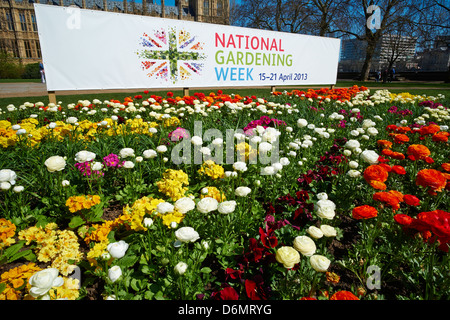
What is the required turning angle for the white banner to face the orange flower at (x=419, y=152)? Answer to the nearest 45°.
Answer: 0° — it already faces it

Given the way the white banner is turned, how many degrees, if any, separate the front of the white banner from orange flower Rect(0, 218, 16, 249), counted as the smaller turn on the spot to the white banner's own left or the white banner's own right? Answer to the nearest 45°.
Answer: approximately 45° to the white banner's own right

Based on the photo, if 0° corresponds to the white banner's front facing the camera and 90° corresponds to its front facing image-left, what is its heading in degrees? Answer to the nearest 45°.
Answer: approximately 315°

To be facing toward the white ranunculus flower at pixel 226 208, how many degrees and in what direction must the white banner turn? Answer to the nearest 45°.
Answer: approximately 45° to its right

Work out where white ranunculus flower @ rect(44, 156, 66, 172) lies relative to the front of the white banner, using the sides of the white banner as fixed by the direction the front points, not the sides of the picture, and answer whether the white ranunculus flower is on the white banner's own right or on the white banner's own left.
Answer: on the white banner's own right
